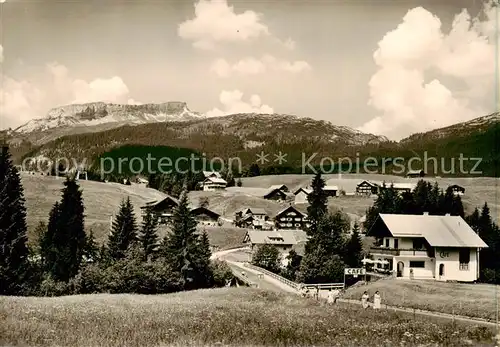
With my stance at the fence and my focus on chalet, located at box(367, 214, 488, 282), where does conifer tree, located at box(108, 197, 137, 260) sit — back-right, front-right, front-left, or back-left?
back-left

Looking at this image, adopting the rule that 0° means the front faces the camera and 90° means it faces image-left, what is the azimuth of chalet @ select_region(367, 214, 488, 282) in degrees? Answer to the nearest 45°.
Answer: approximately 45°

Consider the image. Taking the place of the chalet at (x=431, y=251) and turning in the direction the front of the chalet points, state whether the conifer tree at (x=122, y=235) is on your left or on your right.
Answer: on your right

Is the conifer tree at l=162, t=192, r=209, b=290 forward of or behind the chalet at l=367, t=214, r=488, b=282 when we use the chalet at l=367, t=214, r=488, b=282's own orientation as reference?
forward

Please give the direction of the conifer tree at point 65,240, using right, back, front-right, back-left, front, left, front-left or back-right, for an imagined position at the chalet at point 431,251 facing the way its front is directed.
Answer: front-right

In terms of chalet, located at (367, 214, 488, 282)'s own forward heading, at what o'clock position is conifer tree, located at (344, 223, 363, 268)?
The conifer tree is roughly at 3 o'clock from the chalet.
